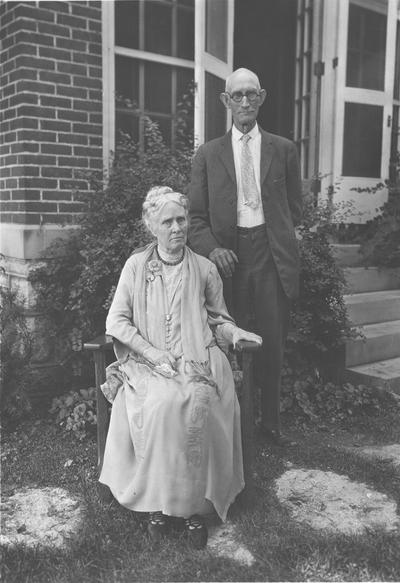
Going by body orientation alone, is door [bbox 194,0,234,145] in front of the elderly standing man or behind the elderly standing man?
behind

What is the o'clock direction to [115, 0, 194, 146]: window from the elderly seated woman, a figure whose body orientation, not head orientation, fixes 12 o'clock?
The window is roughly at 6 o'clock from the elderly seated woman.

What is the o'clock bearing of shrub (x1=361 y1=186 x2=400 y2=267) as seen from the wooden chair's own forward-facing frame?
The shrub is roughly at 7 o'clock from the wooden chair.

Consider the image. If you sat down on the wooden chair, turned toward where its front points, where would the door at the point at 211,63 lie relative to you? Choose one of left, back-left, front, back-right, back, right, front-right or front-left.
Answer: back

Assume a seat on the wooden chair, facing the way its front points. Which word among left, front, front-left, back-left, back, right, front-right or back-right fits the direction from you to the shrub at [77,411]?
back-right

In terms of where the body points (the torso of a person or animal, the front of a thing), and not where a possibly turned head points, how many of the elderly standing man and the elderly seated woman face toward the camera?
2

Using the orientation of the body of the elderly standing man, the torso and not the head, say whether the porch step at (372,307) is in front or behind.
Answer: behind

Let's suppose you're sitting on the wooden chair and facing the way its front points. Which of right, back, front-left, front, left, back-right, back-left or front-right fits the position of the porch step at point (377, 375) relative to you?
back-left

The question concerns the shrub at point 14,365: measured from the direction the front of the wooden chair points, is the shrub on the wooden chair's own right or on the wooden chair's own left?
on the wooden chair's own right

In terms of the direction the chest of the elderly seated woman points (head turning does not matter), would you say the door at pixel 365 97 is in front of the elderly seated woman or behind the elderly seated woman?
behind
